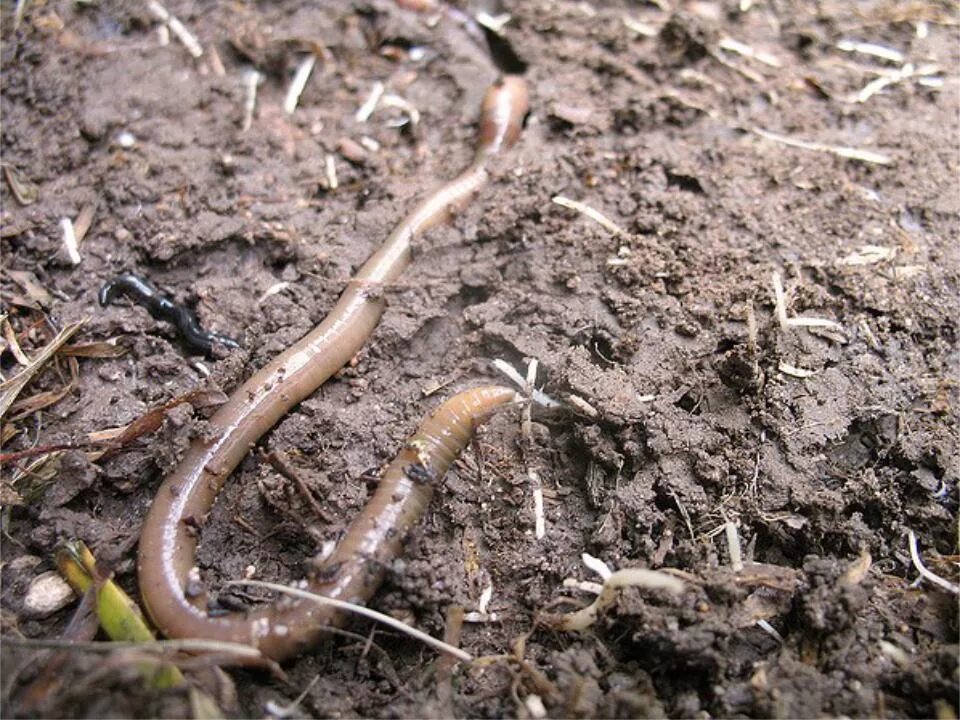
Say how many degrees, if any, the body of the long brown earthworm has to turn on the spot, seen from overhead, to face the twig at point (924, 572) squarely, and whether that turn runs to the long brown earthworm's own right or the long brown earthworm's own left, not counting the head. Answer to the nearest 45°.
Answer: approximately 90° to the long brown earthworm's own right

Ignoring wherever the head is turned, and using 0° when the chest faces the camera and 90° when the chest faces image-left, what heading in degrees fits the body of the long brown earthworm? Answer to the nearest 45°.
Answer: approximately 225°

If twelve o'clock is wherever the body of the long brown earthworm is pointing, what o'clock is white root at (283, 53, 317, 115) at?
The white root is roughly at 11 o'clock from the long brown earthworm.

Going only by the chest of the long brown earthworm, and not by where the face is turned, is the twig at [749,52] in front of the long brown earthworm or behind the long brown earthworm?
in front

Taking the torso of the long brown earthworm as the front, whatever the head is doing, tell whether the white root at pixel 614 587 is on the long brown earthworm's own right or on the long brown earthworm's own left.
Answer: on the long brown earthworm's own right

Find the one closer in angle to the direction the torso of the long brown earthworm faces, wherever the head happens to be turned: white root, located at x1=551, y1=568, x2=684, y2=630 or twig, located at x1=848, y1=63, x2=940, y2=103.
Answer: the twig

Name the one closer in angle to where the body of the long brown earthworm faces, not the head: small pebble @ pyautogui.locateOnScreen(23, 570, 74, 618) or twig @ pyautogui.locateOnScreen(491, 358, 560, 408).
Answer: the twig

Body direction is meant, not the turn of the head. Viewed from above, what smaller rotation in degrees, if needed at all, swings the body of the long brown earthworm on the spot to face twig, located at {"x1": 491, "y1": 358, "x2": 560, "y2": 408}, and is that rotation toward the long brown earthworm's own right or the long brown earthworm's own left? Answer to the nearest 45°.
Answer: approximately 45° to the long brown earthworm's own right

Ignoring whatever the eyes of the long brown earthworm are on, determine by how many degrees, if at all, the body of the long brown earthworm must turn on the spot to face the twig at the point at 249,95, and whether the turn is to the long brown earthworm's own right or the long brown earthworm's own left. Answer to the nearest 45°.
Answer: approximately 45° to the long brown earthworm's own left

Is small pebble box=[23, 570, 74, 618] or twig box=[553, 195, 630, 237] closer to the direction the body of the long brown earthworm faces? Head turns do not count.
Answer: the twig
